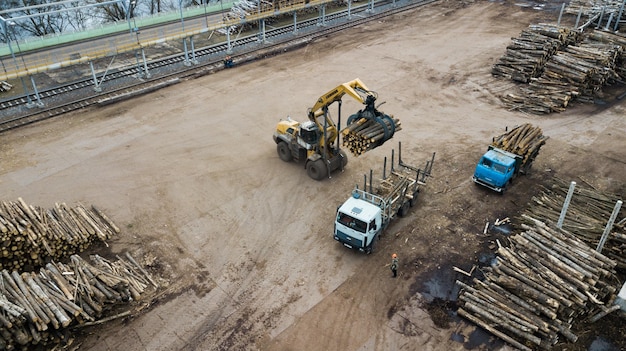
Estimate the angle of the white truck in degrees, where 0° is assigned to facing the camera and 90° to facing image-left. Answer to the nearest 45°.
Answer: approximately 45°

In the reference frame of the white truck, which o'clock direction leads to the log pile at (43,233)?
The log pile is roughly at 1 o'clock from the white truck.

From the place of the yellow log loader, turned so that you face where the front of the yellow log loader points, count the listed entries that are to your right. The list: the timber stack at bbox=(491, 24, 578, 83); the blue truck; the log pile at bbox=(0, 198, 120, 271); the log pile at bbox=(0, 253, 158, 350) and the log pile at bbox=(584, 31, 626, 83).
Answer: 2

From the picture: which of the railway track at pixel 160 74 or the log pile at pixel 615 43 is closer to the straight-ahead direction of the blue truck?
the railway track

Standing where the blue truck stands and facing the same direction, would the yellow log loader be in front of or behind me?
in front

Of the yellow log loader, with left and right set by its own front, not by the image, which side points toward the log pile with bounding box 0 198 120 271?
right

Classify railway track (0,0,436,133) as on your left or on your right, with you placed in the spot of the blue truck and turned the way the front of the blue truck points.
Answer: on your right

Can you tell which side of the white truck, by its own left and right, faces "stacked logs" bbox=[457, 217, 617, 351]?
left

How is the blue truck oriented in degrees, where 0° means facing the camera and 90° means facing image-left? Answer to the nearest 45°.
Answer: approximately 45°

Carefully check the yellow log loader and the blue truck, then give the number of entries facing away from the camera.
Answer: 0

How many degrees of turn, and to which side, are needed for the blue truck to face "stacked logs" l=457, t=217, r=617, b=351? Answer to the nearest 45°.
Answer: approximately 45° to its left

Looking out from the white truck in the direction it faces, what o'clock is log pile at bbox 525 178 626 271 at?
The log pile is roughly at 7 o'clock from the white truck.

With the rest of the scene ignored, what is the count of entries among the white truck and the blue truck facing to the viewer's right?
0

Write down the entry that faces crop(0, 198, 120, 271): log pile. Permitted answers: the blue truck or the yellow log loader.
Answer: the blue truck

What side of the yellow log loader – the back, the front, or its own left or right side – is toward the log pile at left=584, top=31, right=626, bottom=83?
left

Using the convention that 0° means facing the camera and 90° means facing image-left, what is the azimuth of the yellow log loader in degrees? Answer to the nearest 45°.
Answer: approximately 315°

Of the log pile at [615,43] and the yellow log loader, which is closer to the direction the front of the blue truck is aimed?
the yellow log loader
